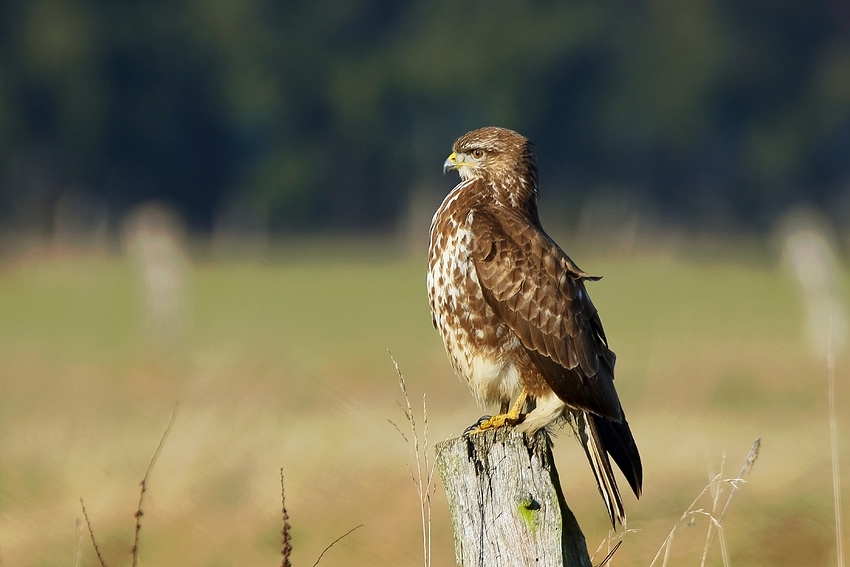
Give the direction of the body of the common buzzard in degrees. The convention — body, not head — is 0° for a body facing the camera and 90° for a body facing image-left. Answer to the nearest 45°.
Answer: approximately 90°
